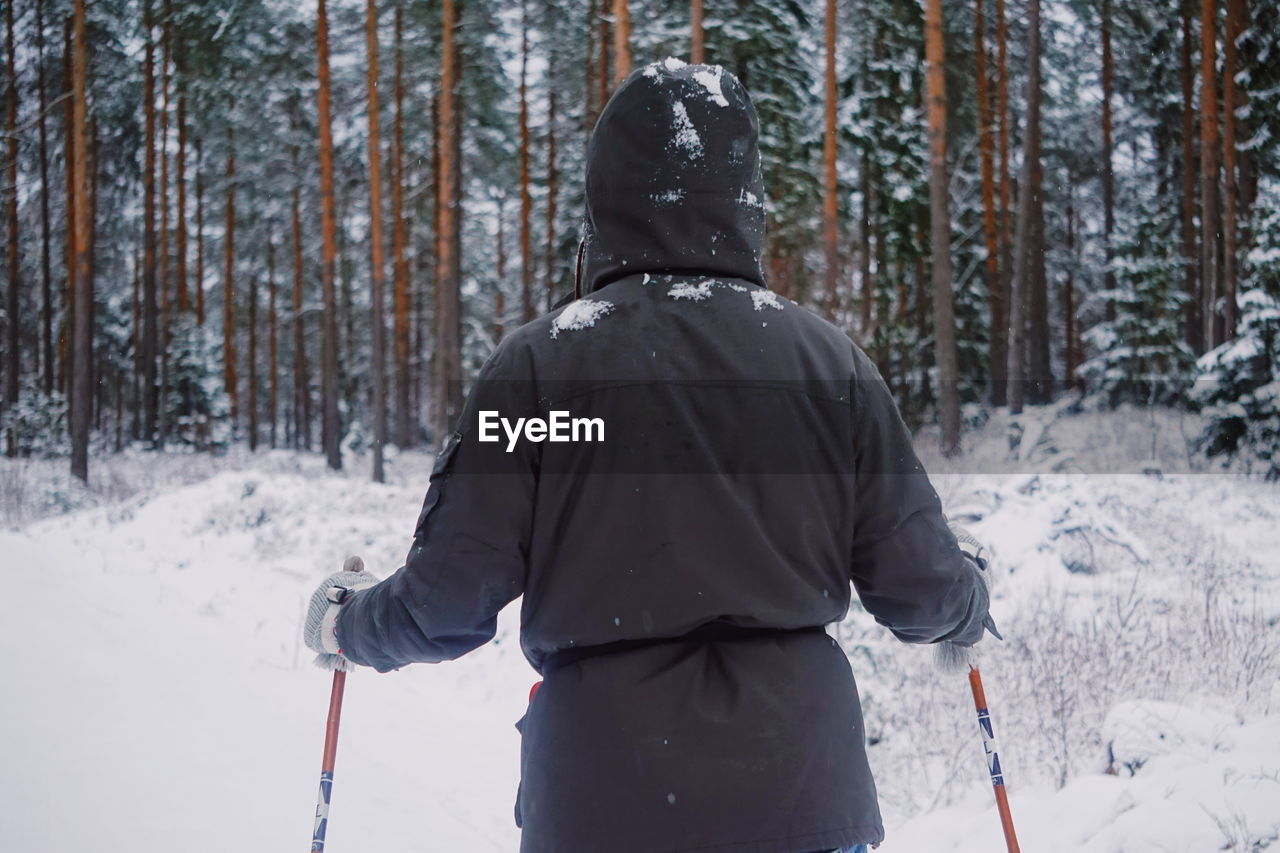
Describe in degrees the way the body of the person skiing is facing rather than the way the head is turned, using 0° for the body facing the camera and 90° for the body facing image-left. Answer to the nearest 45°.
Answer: approximately 180°

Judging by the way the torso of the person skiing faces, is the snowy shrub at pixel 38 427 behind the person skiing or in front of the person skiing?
in front

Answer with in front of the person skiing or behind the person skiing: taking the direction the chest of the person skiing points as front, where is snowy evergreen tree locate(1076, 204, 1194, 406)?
in front

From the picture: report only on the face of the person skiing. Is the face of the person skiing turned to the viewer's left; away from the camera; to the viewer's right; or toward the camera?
away from the camera
